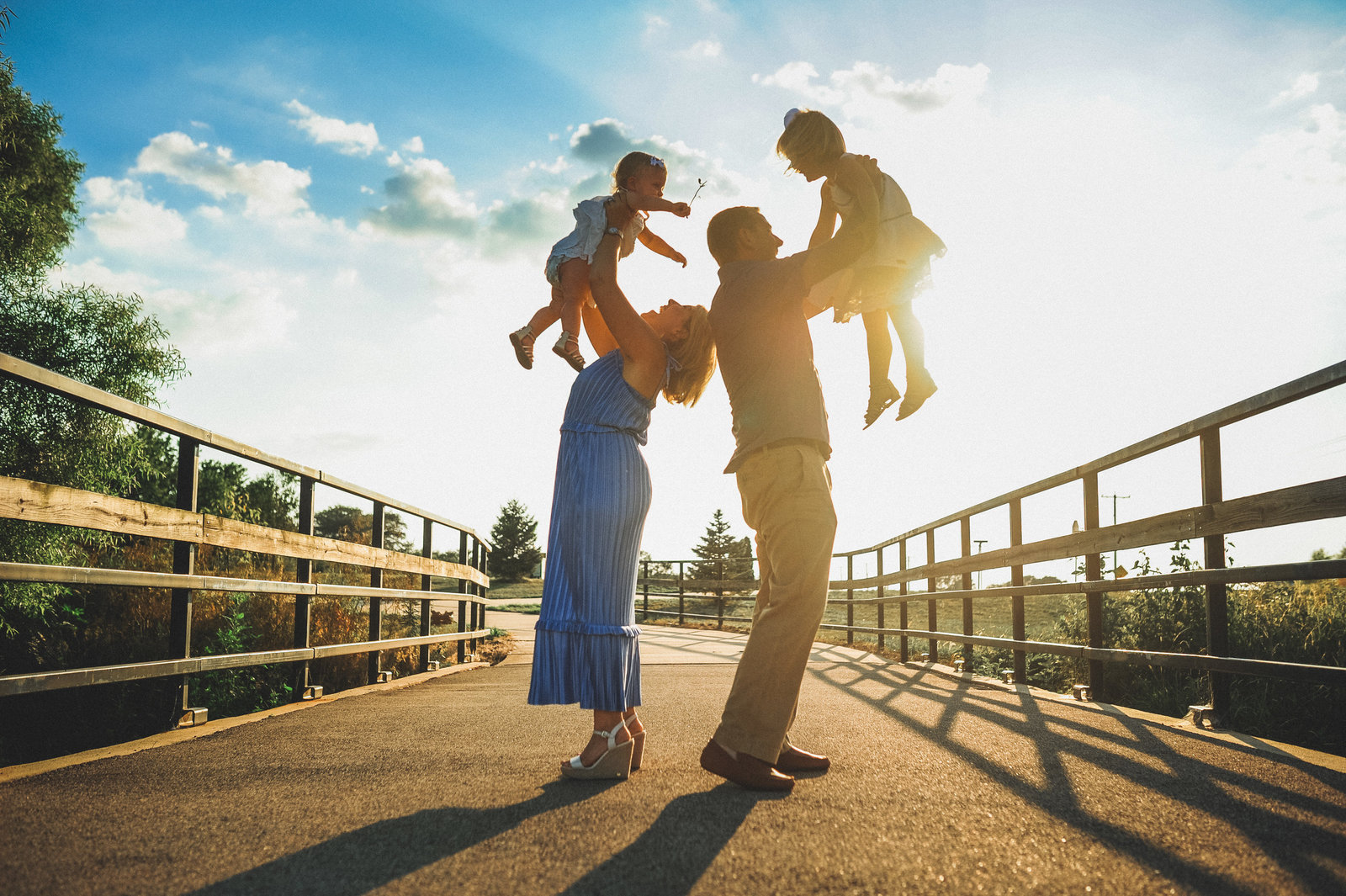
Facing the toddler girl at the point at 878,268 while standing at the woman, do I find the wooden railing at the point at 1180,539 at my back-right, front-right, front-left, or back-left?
front-left

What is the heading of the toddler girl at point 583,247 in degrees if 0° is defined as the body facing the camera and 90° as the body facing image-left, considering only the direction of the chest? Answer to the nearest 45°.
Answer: approximately 270°

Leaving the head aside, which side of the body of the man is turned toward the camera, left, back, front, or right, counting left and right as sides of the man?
right

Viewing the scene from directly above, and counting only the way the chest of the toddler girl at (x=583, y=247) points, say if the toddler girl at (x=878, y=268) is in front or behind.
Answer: in front

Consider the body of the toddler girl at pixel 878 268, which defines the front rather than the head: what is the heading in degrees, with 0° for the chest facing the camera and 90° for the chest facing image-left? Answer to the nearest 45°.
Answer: approximately 90°

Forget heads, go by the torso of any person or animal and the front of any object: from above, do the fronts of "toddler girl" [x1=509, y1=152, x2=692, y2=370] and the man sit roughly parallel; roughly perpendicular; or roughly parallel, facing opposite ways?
roughly parallel

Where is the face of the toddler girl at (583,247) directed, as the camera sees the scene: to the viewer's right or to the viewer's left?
to the viewer's right
